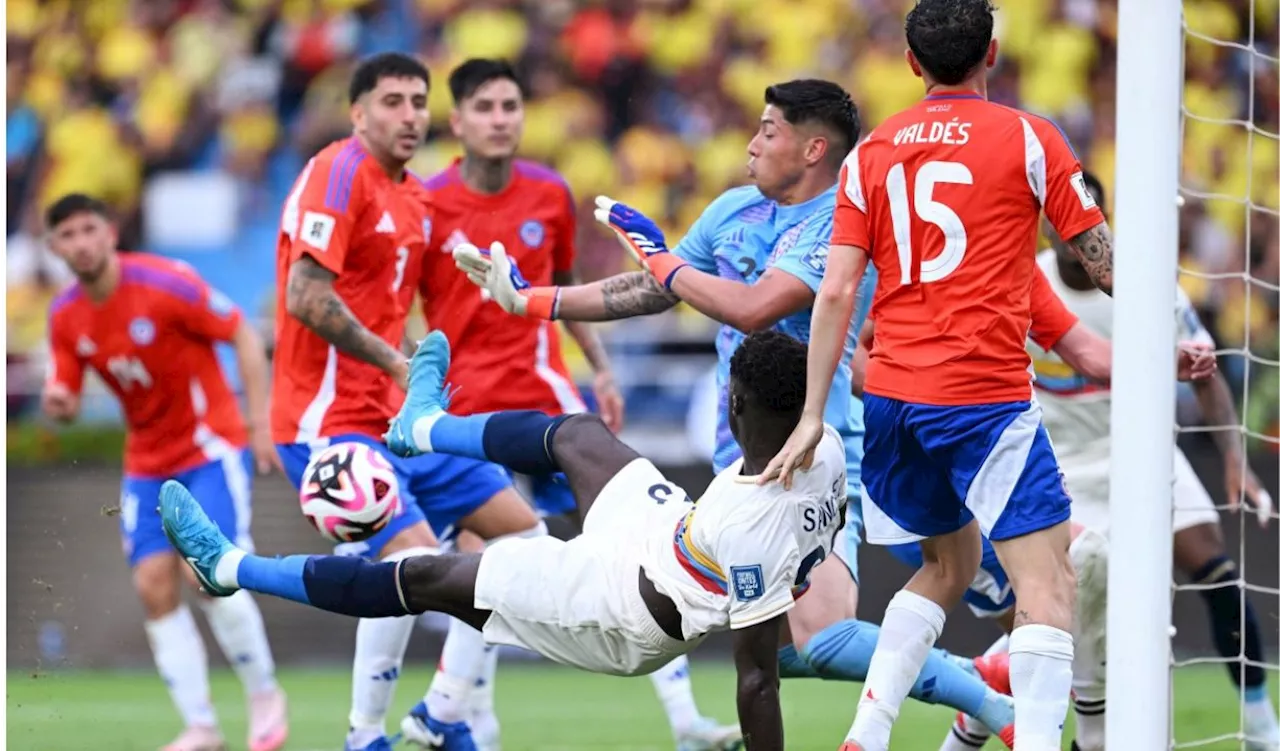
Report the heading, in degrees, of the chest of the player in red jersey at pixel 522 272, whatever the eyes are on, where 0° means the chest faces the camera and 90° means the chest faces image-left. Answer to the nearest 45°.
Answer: approximately 0°

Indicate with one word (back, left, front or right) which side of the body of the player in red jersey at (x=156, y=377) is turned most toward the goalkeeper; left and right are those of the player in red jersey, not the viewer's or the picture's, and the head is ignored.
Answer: left

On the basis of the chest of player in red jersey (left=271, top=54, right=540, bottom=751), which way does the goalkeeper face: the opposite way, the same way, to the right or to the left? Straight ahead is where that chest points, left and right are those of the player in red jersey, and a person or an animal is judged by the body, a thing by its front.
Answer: to the right

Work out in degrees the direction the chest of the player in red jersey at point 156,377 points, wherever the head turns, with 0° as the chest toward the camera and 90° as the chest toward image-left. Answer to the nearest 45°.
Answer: approximately 45°

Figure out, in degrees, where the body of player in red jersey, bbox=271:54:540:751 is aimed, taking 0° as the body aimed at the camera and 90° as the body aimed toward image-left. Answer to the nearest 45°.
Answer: approximately 315°

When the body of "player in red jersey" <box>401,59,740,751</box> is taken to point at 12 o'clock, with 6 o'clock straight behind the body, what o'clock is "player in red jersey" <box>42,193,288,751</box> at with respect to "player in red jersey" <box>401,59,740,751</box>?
"player in red jersey" <box>42,193,288,751</box> is roughly at 4 o'clock from "player in red jersey" <box>401,59,740,751</box>.

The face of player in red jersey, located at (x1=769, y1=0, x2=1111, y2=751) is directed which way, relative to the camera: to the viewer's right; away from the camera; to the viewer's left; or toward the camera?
away from the camera
